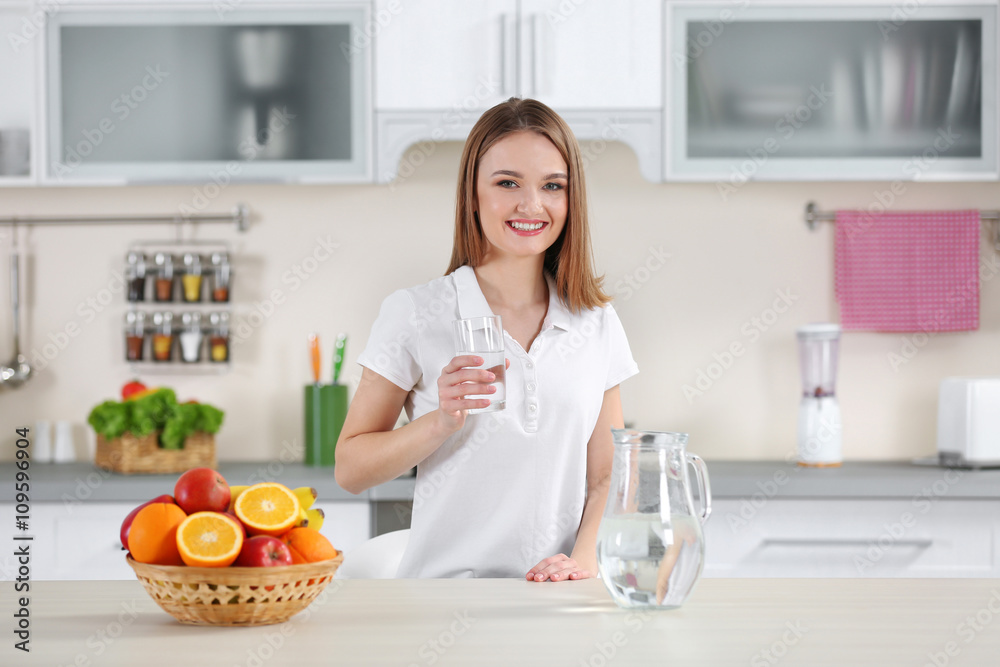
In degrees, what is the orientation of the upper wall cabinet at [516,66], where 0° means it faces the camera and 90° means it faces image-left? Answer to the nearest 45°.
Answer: approximately 0°

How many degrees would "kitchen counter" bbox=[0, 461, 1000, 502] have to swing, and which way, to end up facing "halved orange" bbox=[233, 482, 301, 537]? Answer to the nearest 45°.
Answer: approximately 45° to its right

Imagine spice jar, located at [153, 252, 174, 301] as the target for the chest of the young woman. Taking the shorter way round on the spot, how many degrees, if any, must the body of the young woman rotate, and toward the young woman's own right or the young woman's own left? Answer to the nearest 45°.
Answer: approximately 135° to the young woman's own right

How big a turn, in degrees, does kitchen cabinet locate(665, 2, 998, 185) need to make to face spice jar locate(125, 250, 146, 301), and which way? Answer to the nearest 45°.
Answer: approximately 90° to its right

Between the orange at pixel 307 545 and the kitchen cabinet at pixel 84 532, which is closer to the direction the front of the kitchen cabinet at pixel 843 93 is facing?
the orange

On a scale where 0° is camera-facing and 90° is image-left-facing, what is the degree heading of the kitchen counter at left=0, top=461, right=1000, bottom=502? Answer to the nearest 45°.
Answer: approximately 0°

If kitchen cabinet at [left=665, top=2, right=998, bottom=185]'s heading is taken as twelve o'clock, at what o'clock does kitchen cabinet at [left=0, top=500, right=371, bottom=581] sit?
kitchen cabinet at [left=0, top=500, right=371, bottom=581] is roughly at 2 o'clock from kitchen cabinet at [left=665, top=2, right=998, bottom=185].
